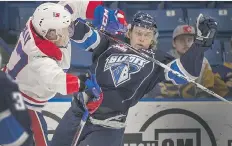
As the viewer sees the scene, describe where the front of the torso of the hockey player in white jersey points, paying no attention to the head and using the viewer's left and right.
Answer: facing to the right of the viewer

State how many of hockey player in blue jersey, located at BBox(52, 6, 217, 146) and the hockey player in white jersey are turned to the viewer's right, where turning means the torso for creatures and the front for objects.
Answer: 1

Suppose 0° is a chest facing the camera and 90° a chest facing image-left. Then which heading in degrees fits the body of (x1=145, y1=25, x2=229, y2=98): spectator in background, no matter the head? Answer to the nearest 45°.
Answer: approximately 315°

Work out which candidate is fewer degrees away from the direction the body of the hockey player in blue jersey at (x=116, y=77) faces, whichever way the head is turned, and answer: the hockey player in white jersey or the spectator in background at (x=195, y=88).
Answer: the hockey player in white jersey

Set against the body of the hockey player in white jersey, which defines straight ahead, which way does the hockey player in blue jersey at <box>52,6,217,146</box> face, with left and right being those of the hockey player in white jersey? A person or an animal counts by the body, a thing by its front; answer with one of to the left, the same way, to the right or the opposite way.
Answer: to the right

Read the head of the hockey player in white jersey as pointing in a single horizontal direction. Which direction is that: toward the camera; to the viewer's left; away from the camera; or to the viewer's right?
to the viewer's right

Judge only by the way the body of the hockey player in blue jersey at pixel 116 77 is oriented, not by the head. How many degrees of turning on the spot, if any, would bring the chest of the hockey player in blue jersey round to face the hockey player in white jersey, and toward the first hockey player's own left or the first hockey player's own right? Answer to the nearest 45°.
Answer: approximately 45° to the first hockey player's own right

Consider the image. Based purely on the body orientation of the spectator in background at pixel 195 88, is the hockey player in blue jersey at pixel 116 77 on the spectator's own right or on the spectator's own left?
on the spectator's own right
